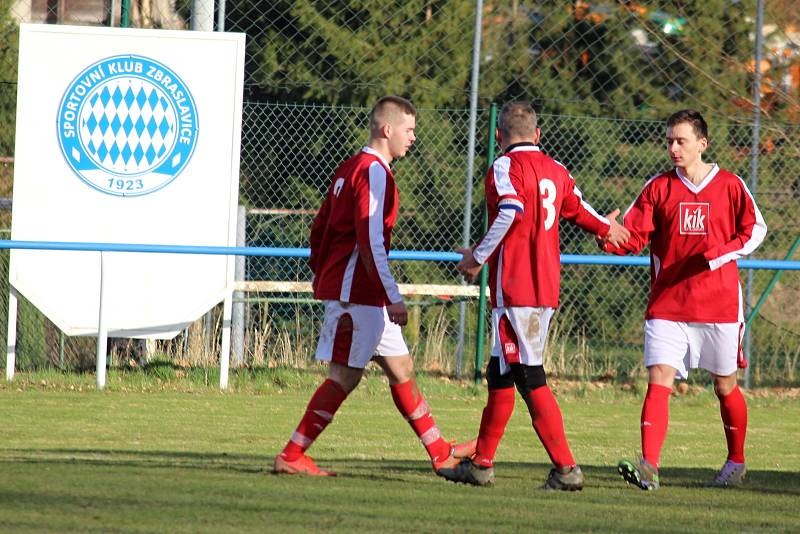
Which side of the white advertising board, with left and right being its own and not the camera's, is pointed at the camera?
front

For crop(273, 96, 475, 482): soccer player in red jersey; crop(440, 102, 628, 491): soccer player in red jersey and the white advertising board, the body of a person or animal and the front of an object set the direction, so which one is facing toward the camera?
the white advertising board

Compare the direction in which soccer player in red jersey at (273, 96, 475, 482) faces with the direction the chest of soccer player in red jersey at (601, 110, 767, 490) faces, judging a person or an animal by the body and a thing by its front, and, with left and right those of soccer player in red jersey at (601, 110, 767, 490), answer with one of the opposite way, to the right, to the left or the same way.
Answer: to the left

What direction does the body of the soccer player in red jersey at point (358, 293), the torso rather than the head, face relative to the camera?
to the viewer's right

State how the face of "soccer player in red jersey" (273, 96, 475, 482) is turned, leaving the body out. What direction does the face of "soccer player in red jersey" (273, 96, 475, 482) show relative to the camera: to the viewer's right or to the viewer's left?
to the viewer's right

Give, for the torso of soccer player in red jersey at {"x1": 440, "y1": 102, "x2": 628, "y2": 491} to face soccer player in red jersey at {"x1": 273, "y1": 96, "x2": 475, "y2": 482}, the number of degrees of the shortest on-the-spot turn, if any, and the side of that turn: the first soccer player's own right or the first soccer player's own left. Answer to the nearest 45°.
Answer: approximately 45° to the first soccer player's own left

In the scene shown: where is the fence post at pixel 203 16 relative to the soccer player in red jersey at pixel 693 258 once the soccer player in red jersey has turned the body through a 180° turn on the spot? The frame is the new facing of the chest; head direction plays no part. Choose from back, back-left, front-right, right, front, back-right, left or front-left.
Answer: front-left

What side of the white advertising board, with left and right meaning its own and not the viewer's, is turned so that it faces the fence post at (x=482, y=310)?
left

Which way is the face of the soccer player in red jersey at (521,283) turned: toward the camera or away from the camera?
away from the camera

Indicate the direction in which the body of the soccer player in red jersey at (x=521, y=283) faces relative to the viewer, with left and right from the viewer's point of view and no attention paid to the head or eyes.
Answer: facing away from the viewer and to the left of the viewer

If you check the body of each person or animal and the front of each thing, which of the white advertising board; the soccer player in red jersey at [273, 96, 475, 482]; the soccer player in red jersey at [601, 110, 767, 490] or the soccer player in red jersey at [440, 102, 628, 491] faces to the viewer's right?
the soccer player in red jersey at [273, 96, 475, 482]
